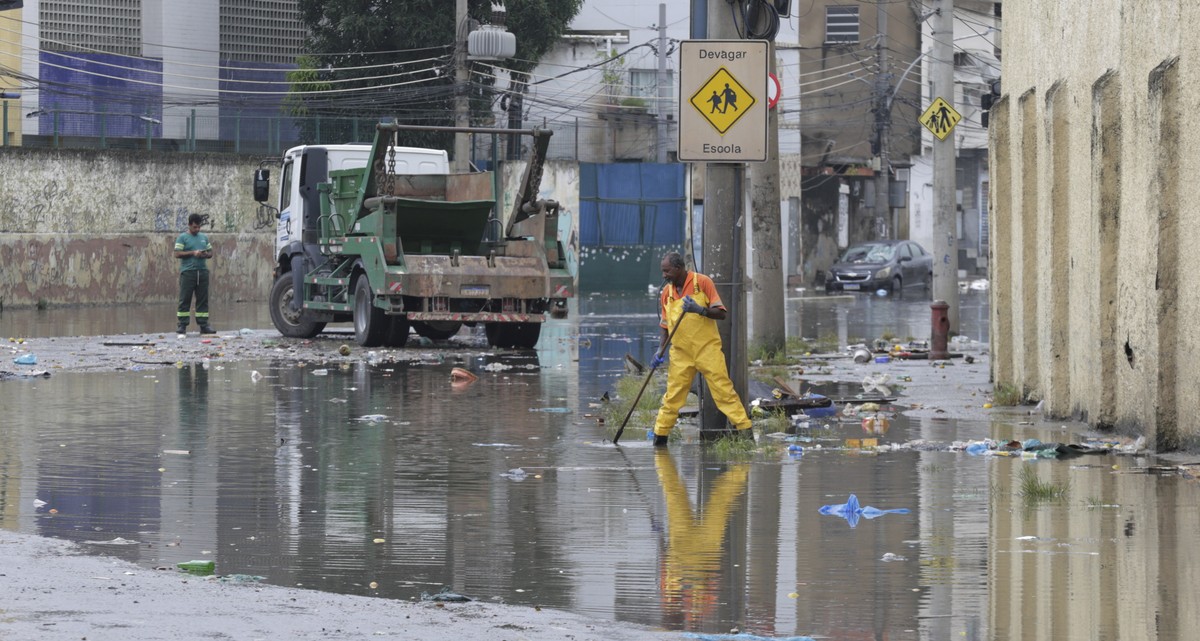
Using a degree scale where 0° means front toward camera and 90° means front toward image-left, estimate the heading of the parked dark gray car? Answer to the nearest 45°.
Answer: approximately 45°

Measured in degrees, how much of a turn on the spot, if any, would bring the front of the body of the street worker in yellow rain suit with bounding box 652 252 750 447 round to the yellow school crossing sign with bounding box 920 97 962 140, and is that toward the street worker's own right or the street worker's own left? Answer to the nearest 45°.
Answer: approximately 135° to the street worker's own right

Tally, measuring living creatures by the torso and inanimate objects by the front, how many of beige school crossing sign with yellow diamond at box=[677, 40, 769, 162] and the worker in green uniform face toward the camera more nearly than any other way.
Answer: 2

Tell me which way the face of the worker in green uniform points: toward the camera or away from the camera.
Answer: toward the camera

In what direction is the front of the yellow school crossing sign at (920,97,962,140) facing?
toward the camera

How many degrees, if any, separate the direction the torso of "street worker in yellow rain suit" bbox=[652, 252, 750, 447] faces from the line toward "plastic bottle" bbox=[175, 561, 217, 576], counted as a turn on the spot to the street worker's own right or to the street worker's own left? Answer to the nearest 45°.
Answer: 0° — they already face it

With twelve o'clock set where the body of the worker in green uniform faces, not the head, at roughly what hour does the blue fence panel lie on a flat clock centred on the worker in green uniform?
The blue fence panel is roughly at 7 o'clock from the worker in green uniform.

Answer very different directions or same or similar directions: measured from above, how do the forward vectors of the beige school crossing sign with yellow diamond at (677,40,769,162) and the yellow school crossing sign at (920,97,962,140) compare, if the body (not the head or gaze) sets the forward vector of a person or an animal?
same or similar directions

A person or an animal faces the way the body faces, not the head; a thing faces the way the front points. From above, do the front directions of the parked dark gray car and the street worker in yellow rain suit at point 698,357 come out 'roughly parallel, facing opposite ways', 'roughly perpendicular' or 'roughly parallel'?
roughly parallel

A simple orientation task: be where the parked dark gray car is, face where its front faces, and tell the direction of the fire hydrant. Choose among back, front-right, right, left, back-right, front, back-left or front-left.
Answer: front-left

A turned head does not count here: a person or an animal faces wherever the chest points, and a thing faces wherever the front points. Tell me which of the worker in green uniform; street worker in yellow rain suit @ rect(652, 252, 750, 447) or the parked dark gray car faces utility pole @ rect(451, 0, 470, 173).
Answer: the parked dark gray car

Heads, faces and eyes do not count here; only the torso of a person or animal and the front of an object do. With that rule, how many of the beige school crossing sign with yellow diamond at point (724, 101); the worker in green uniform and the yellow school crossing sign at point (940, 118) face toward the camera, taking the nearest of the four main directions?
3

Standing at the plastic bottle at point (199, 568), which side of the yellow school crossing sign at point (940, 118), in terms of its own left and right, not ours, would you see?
front

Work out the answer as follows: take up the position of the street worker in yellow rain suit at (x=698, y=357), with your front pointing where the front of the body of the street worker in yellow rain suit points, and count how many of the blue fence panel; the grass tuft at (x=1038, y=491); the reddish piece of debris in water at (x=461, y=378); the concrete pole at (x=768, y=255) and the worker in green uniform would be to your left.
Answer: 1

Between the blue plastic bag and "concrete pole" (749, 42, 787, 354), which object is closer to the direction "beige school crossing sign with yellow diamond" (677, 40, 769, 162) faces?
the blue plastic bag
